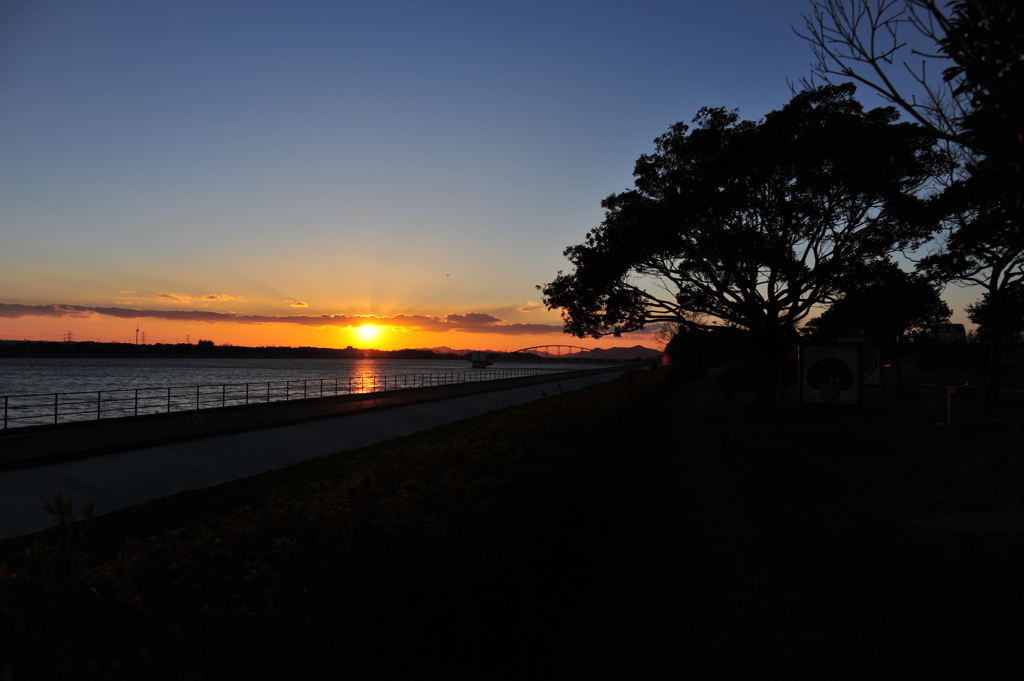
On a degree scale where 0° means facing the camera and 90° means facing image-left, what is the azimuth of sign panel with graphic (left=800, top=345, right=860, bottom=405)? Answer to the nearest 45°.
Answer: approximately 0°

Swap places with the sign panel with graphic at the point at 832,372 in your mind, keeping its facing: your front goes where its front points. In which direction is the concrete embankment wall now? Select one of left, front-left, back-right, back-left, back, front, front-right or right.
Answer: front-right
